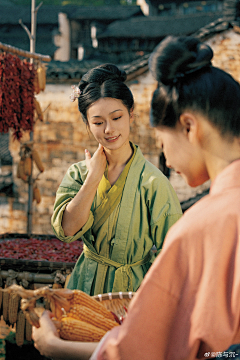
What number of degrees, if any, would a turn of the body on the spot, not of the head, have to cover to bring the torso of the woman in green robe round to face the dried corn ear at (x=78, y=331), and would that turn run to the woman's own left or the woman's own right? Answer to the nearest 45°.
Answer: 0° — they already face it

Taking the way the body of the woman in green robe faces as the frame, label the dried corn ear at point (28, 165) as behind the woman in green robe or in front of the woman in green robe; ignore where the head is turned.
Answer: behind

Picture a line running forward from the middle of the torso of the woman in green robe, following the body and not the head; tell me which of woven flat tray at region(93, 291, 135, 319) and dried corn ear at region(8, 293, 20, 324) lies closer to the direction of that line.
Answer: the woven flat tray

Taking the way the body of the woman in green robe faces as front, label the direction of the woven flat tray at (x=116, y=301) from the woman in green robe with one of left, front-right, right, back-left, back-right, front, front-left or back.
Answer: front

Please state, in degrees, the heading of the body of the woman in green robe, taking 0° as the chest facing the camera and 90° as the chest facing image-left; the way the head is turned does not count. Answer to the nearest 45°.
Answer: approximately 0°

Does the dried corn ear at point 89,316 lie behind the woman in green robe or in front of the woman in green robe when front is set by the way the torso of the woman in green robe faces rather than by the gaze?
in front

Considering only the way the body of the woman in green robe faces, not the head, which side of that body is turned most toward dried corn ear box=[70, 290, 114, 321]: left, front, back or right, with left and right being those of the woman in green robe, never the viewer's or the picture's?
front
